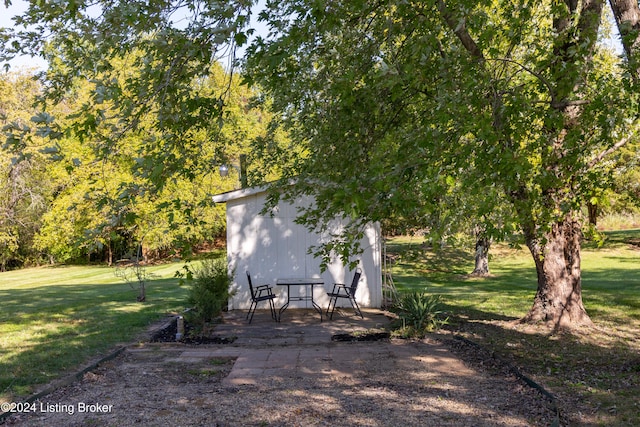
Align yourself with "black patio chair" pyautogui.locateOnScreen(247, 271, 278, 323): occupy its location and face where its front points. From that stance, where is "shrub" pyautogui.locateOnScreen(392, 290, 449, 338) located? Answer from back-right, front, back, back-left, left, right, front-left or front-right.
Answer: front-right

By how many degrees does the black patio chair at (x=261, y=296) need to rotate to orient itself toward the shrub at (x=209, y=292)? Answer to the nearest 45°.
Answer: approximately 135° to its right

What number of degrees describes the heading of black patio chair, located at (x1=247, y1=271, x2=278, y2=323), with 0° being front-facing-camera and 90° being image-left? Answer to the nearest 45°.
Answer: approximately 270°

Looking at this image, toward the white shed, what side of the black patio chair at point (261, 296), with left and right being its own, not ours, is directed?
left

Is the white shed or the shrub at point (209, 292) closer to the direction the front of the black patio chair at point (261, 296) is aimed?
the white shed

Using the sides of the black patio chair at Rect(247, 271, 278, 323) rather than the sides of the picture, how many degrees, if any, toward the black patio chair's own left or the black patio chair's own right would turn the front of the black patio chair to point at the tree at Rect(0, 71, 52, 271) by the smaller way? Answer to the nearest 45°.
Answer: approximately 135° to the black patio chair's own left
